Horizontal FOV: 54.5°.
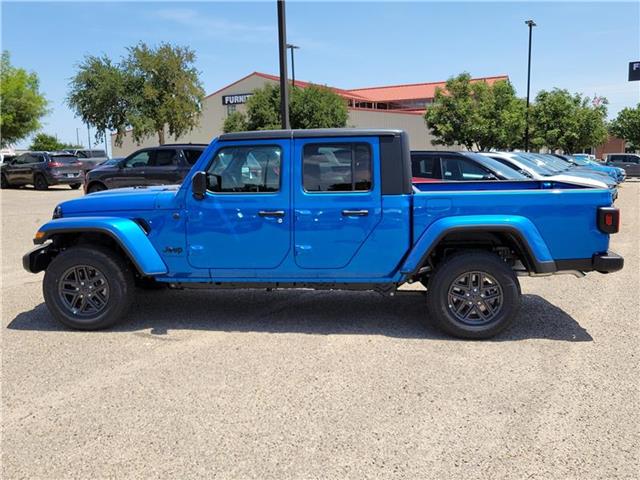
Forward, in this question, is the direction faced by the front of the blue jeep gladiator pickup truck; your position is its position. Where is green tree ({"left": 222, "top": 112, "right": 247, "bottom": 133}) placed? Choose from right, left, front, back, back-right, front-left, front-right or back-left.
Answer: right

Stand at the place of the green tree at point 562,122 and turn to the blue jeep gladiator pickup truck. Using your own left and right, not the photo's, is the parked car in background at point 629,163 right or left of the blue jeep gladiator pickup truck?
left

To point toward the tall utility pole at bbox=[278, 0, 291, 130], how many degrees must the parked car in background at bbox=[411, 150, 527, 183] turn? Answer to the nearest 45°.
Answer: approximately 180°

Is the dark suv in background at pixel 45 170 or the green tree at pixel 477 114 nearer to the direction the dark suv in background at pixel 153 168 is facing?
the dark suv in background

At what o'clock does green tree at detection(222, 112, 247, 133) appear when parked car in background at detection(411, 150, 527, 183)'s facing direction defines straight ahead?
The green tree is roughly at 8 o'clock from the parked car in background.

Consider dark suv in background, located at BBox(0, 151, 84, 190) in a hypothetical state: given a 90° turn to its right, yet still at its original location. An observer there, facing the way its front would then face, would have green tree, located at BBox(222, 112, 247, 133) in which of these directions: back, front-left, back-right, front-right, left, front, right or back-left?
front

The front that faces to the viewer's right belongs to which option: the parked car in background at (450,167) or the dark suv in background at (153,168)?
the parked car in background

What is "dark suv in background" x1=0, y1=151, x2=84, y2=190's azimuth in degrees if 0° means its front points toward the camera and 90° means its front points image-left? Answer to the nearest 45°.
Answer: approximately 135°

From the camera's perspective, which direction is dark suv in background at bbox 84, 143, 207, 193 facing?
to the viewer's left

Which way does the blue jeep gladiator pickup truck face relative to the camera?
to the viewer's left

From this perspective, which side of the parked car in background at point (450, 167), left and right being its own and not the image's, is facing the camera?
right
